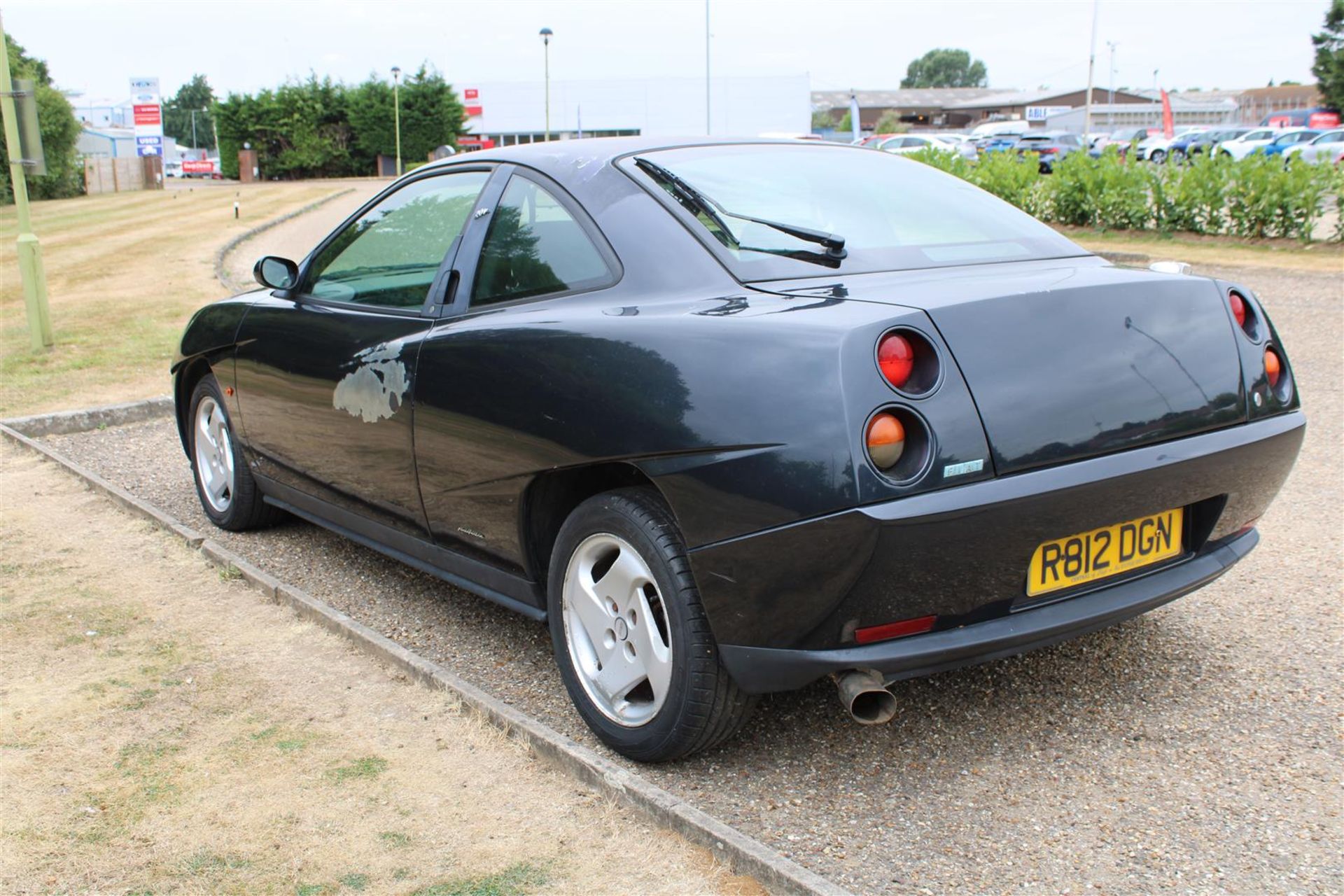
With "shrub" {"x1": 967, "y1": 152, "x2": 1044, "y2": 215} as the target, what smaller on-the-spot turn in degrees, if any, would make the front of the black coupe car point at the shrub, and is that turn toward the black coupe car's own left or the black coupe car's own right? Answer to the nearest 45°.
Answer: approximately 45° to the black coupe car's own right

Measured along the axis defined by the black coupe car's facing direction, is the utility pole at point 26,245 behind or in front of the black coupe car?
in front

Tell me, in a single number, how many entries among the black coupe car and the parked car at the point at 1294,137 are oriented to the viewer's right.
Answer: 0

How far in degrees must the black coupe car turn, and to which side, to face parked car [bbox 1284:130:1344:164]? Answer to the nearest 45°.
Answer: approximately 90° to its right

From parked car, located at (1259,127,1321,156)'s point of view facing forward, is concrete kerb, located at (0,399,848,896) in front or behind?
in front

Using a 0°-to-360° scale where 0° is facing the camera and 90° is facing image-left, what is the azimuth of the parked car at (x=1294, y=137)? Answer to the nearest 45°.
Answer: approximately 45°

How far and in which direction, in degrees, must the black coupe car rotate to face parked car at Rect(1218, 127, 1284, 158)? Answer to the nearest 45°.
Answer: approximately 90° to its right

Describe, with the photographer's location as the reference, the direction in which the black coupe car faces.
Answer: facing away from the viewer and to the left of the viewer

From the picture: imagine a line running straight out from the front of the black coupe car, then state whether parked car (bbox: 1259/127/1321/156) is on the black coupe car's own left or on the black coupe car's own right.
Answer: on the black coupe car's own right
